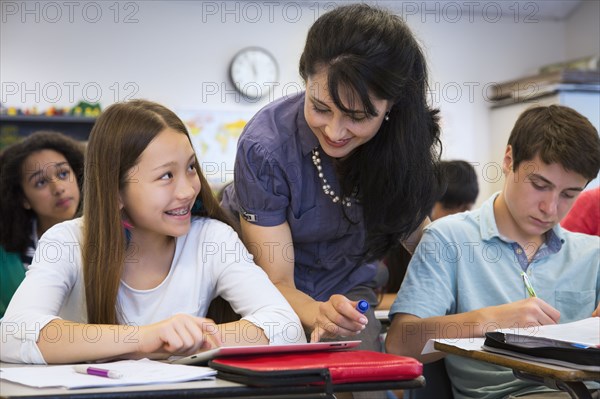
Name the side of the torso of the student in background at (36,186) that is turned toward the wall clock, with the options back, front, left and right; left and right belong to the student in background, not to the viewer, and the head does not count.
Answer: left

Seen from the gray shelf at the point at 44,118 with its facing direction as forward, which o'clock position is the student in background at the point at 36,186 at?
The student in background is roughly at 12 o'clock from the gray shelf.

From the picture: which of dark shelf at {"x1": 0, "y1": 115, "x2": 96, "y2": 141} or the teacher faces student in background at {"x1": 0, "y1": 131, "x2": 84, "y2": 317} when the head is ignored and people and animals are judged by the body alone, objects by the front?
the dark shelf

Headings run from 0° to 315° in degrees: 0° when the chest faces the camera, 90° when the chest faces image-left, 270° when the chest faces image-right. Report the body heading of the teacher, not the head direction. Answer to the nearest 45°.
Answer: approximately 0°

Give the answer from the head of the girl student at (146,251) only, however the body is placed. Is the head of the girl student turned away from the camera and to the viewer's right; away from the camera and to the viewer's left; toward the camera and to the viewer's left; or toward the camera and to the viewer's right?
toward the camera and to the viewer's right

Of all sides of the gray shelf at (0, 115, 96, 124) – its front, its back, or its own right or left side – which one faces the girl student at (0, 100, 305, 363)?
front

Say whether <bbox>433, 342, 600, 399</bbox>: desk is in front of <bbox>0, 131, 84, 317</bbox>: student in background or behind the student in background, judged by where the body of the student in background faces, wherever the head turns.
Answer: in front

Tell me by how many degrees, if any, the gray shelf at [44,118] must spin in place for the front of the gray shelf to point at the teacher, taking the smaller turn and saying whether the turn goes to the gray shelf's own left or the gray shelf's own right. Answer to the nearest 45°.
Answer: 0° — it already faces them
